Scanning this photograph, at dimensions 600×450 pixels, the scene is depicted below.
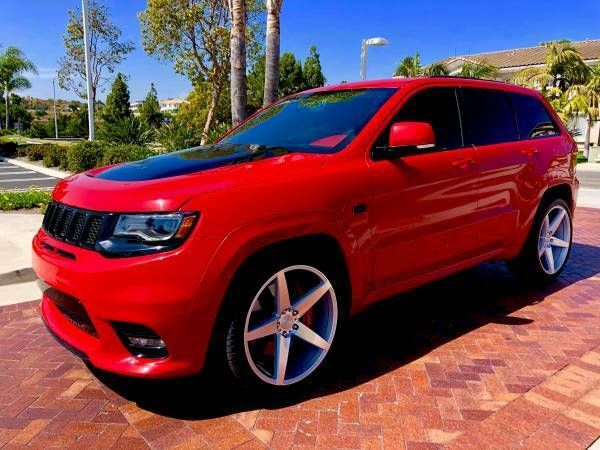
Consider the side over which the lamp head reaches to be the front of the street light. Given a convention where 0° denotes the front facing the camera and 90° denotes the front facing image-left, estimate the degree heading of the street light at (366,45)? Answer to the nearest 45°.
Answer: approximately 270°

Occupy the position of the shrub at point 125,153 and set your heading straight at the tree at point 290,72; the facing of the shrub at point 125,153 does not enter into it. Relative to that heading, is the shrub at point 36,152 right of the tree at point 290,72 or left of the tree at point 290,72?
left

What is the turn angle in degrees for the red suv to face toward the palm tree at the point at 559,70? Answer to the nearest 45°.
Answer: approximately 180°

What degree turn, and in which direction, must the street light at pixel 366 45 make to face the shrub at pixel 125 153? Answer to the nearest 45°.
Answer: approximately 180°

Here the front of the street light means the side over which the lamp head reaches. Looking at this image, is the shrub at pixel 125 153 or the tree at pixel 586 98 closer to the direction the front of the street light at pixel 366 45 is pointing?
the tree

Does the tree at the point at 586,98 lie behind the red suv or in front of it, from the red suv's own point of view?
behind

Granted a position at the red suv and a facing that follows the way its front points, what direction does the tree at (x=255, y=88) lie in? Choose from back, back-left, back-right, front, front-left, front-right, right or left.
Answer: back-right

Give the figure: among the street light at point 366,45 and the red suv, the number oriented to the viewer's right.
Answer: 1

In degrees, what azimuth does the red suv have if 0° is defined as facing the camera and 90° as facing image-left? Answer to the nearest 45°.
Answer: approximately 45°
